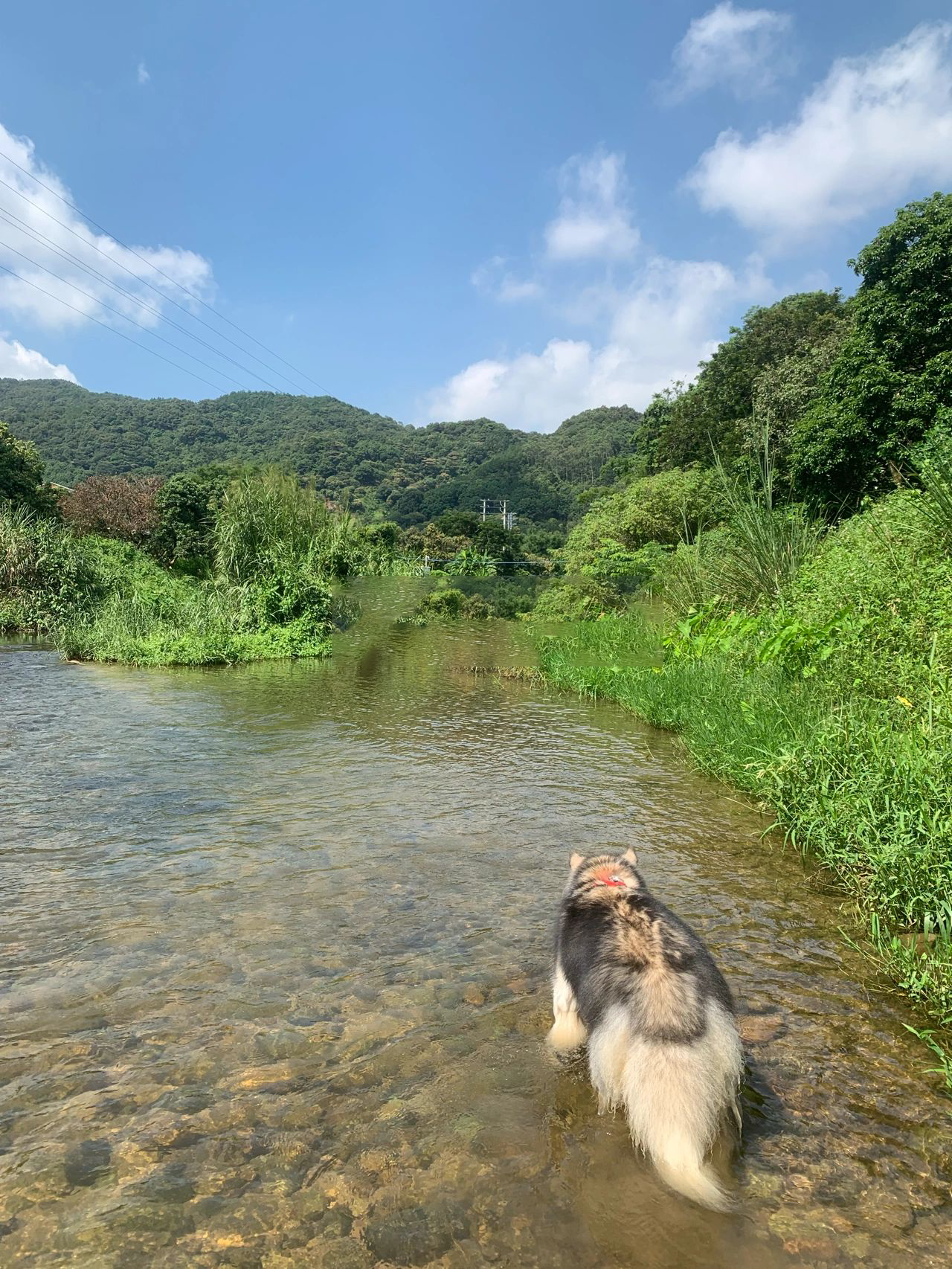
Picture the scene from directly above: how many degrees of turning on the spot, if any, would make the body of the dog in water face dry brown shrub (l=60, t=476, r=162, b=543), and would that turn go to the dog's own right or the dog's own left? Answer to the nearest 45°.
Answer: approximately 45° to the dog's own left

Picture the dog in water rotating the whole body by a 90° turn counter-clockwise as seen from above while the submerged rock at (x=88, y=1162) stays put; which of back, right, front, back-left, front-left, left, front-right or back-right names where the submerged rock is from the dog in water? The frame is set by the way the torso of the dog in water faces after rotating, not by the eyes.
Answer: front

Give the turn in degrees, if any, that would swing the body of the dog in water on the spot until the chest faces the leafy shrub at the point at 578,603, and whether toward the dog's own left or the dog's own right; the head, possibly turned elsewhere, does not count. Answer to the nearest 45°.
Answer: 0° — it already faces it

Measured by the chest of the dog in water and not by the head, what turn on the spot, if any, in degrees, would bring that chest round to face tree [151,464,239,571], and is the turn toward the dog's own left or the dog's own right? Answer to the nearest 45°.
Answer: approximately 45° to the dog's own left

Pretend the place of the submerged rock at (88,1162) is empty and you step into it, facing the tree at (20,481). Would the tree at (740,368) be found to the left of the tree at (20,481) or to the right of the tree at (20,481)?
right

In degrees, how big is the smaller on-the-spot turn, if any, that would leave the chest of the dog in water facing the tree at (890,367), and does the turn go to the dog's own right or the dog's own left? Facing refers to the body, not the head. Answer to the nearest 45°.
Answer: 0° — it already faces it

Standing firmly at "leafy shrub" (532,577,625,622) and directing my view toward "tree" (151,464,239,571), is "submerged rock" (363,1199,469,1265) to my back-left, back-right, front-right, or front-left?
back-left

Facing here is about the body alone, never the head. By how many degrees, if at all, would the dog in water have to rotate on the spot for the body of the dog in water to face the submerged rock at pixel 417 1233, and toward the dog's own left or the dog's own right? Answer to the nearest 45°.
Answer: approximately 135° to the dog's own left

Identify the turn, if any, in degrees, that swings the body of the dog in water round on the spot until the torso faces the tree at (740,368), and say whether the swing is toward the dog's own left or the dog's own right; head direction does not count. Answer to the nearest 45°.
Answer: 0° — it already faces it

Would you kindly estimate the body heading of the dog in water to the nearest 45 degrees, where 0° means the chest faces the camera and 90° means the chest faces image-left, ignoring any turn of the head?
approximately 180°
